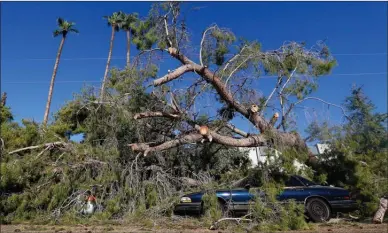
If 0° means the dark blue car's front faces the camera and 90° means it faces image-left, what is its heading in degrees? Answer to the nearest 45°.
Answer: approximately 90°
